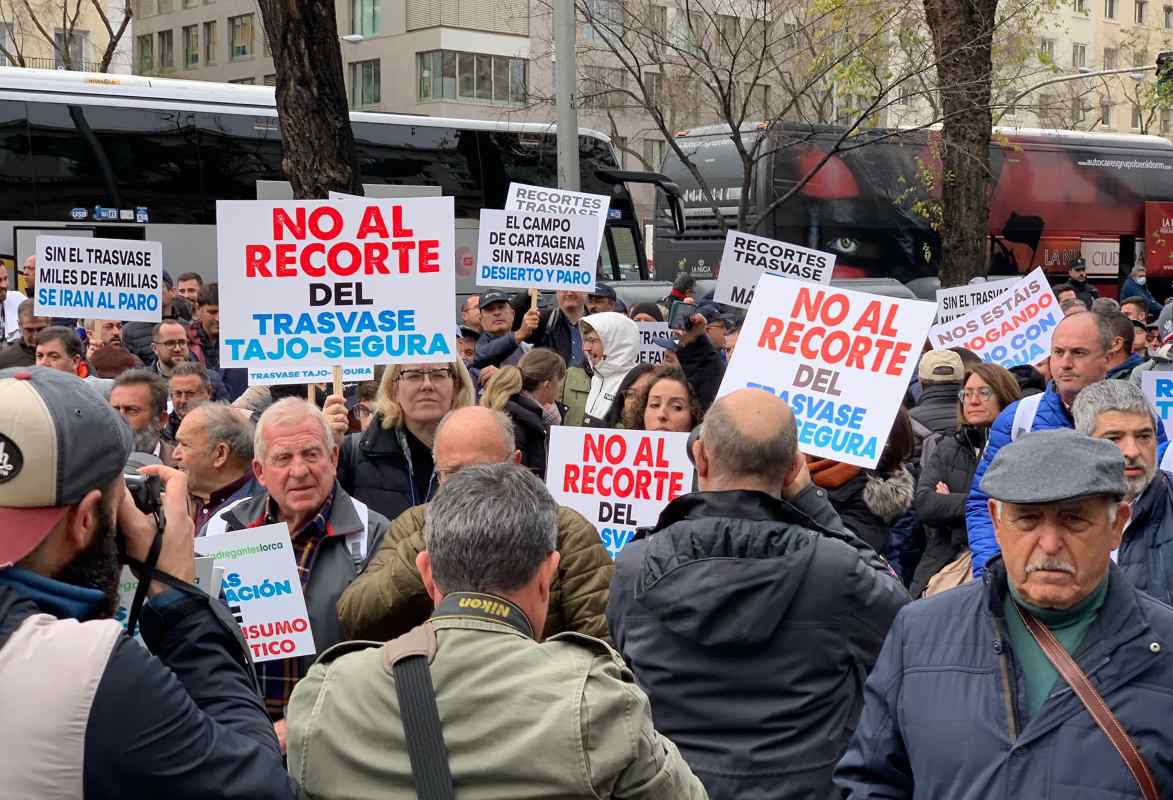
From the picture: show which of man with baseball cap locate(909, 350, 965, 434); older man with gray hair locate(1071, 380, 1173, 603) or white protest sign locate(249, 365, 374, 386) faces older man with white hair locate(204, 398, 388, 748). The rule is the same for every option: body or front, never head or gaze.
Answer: the white protest sign

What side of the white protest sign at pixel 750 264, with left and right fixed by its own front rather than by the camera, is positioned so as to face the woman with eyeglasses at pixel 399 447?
front

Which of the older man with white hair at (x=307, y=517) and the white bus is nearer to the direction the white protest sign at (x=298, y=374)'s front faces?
the older man with white hair

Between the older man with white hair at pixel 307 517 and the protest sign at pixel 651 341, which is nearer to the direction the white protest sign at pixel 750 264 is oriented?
the older man with white hair

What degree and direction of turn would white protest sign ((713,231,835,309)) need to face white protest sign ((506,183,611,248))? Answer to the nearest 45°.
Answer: approximately 90° to its right

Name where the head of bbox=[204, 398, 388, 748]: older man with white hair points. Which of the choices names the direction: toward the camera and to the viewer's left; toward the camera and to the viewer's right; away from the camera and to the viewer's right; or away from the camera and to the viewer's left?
toward the camera and to the viewer's right

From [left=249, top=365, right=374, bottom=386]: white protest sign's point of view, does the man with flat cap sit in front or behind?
in front
